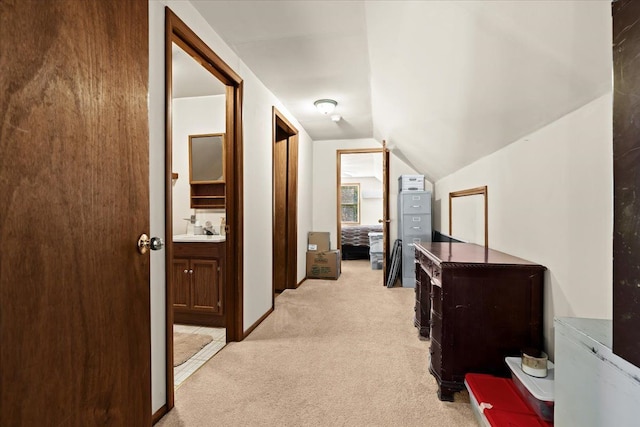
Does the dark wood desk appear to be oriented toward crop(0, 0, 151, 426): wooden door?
no

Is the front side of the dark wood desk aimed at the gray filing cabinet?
no

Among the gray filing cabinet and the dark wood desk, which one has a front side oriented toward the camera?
the gray filing cabinet

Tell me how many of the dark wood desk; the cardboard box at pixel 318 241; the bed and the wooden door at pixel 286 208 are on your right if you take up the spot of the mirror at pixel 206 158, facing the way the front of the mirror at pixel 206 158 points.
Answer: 0

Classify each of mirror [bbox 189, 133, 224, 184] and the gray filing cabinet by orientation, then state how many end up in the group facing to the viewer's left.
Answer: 0

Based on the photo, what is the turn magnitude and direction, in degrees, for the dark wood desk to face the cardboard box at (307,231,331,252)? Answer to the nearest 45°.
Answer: approximately 45° to its right

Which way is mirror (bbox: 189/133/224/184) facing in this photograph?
toward the camera

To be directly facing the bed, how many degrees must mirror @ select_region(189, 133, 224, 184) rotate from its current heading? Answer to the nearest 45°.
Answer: approximately 135° to its left

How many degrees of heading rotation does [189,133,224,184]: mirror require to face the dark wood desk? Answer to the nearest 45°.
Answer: approximately 45° to its left

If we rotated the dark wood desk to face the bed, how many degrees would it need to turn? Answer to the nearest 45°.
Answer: approximately 45° to its right

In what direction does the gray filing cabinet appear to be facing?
toward the camera

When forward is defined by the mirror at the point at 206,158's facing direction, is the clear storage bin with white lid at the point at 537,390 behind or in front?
in front

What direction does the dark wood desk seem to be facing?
to the viewer's left

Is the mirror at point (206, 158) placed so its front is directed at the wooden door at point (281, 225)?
no

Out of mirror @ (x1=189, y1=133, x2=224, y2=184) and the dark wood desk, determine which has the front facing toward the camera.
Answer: the mirror

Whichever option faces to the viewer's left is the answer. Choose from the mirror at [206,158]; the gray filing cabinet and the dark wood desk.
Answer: the dark wood desk
